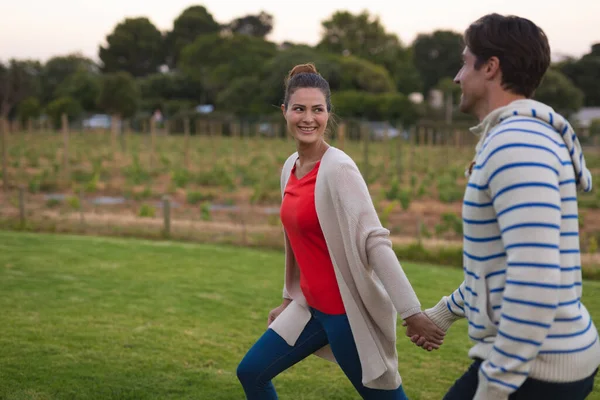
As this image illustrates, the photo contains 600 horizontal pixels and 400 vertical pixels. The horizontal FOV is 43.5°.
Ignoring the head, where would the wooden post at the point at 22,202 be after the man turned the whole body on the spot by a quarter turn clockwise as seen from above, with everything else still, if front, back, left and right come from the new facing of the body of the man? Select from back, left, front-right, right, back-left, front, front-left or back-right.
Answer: front-left

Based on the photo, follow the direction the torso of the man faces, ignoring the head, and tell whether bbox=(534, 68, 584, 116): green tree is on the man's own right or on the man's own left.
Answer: on the man's own right

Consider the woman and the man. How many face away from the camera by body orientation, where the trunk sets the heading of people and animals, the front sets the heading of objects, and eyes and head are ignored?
0

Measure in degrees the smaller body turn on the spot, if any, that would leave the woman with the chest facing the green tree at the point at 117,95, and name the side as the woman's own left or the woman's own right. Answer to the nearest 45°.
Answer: approximately 135° to the woman's own right

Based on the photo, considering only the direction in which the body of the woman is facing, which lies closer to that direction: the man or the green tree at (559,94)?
the man

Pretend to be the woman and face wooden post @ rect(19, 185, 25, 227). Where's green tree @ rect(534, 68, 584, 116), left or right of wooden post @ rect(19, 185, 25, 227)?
right

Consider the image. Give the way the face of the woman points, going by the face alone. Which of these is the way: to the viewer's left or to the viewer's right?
to the viewer's right

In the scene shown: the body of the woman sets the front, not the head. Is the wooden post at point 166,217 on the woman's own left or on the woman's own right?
on the woman's own right

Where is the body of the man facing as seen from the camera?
to the viewer's left

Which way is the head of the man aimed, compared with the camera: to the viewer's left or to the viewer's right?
to the viewer's left
